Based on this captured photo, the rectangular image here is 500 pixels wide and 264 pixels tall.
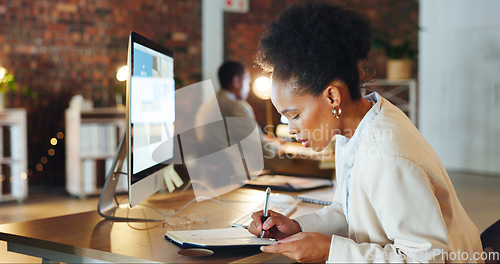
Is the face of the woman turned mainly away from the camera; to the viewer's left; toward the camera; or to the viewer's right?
to the viewer's left

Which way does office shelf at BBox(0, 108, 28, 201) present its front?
toward the camera

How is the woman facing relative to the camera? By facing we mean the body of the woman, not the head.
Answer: to the viewer's left

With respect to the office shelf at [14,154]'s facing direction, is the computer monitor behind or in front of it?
in front

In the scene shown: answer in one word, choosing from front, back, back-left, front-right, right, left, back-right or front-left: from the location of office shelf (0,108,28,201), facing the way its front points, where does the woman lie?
front

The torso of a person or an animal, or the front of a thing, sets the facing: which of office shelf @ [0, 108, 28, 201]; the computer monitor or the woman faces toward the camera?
the office shelf

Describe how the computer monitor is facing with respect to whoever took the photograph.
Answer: facing to the right of the viewer

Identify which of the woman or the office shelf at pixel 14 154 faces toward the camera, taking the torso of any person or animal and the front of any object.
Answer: the office shelf

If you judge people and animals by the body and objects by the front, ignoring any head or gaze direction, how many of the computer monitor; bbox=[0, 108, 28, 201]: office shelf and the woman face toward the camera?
1

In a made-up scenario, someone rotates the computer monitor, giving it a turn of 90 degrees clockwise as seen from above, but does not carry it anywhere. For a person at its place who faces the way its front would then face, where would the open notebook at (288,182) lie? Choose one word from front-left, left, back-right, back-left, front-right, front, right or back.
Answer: back-left
